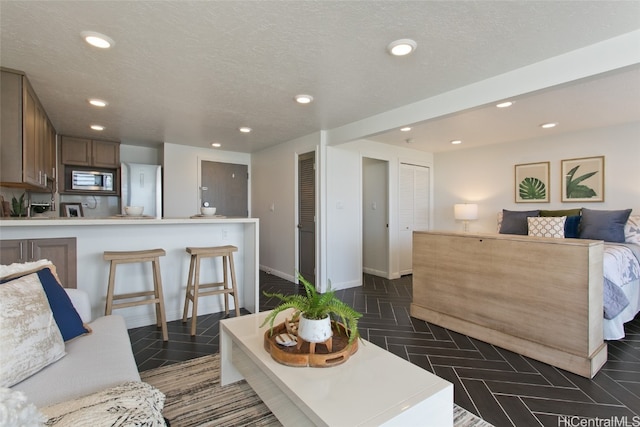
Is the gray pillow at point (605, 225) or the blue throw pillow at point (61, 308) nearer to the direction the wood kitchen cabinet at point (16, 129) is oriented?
the gray pillow

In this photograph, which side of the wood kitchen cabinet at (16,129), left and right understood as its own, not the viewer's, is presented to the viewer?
right

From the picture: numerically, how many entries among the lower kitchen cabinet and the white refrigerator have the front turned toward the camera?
2

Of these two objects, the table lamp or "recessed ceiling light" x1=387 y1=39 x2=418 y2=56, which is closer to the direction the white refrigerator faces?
the recessed ceiling light

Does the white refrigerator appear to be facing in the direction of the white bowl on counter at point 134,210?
yes

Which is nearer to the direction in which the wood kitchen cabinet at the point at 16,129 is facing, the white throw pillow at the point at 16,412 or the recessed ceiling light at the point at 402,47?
the recessed ceiling light

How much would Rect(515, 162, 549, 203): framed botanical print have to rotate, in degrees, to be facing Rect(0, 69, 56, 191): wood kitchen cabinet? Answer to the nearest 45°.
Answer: approximately 45° to its right

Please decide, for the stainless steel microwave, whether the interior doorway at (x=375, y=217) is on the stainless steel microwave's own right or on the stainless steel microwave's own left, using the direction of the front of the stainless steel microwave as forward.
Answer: on the stainless steel microwave's own left

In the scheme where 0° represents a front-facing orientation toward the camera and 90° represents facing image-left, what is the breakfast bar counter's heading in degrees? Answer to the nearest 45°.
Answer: approximately 0°

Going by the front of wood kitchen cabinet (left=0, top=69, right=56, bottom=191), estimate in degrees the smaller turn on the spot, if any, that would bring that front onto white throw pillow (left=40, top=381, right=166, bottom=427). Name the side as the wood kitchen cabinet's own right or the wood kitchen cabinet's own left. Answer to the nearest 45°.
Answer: approximately 90° to the wood kitchen cabinet's own right

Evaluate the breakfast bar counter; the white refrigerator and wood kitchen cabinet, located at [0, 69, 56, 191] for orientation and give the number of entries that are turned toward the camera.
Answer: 2
